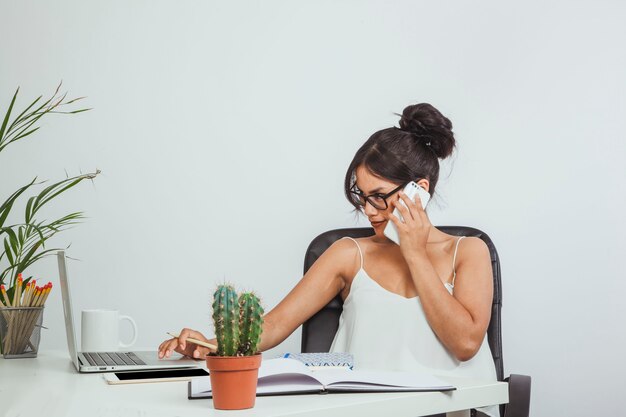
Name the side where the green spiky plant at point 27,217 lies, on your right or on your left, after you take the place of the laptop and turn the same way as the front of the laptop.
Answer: on your left

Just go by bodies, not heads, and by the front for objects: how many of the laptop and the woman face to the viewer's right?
1

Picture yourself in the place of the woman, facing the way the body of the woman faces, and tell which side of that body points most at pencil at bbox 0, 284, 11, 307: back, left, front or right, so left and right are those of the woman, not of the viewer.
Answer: right

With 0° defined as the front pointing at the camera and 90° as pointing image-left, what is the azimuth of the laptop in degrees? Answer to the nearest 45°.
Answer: approximately 270°

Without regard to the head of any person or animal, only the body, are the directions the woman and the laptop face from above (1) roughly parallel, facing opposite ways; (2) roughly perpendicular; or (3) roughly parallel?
roughly perpendicular
